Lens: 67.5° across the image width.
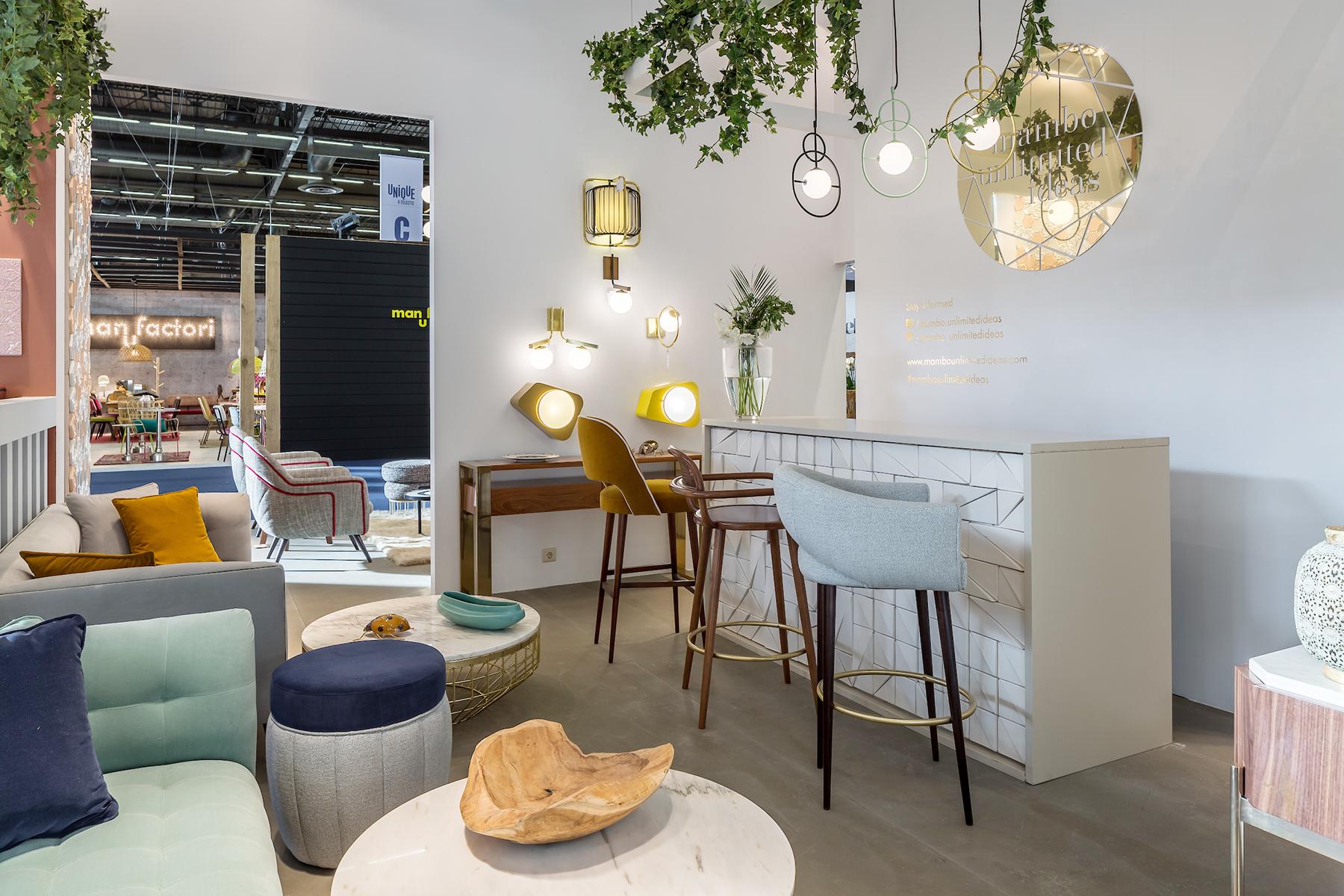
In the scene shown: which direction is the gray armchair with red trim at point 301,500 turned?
to the viewer's right

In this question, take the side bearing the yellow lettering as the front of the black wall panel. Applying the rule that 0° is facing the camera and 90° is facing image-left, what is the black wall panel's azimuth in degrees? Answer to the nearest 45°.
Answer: approximately 0°

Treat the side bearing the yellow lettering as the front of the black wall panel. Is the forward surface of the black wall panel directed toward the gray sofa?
yes

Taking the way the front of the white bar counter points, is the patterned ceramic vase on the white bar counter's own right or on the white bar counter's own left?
on the white bar counter's own left

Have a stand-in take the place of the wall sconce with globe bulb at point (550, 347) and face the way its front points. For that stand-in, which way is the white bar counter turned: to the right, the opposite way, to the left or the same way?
to the right

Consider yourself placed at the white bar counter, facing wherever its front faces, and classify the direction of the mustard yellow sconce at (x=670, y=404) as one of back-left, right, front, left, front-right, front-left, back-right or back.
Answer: right

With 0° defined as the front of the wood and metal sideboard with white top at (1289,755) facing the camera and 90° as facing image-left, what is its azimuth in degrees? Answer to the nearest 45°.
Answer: approximately 45°

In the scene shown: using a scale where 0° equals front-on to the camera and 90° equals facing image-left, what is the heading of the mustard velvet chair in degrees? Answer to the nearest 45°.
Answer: approximately 225°

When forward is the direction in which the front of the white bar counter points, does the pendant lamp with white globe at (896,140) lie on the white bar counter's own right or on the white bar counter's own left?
on the white bar counter's own right
